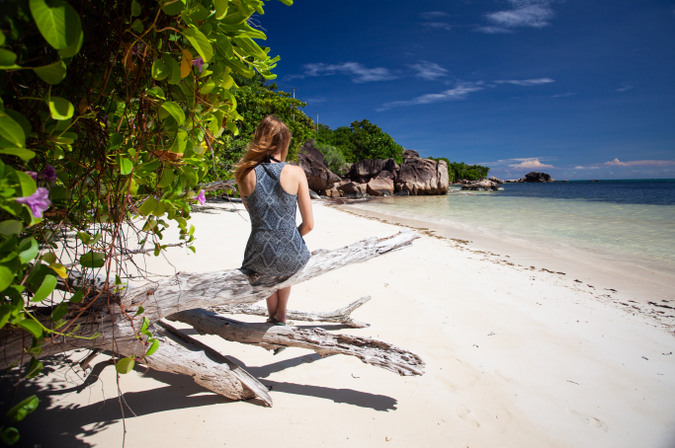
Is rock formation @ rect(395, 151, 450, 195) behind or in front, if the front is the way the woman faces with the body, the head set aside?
in front

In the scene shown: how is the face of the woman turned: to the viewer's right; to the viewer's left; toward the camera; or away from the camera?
away from the camera

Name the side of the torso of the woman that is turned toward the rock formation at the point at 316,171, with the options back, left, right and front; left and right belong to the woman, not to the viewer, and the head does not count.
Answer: front

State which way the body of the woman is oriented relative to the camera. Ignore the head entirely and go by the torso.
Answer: away from the camera

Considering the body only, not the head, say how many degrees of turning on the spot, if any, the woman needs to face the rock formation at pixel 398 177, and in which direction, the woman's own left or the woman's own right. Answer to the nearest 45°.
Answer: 0° — they already face it
